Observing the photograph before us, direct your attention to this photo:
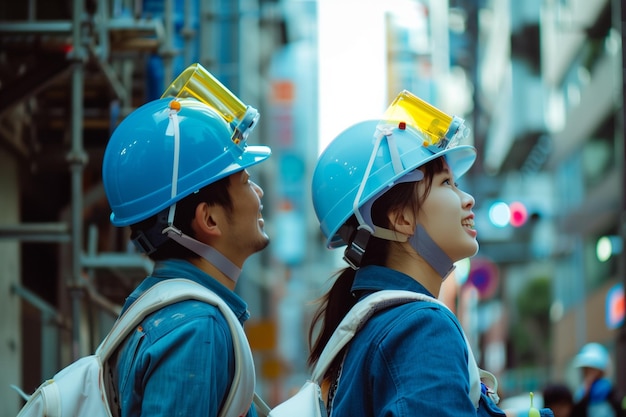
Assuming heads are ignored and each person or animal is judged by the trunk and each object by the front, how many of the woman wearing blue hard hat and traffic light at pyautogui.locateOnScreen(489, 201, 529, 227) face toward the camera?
1

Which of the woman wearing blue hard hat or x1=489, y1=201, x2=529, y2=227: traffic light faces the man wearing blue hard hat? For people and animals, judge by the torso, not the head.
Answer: the traffic light

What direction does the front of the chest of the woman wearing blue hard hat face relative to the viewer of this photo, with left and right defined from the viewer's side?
facing to the right of the viewer

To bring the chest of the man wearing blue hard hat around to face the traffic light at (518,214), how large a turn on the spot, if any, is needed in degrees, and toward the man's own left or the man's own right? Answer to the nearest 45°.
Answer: approximately 90° to the man's own left

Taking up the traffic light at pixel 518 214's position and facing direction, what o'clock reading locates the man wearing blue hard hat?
The man wearing blue hard hat is roughly at 12 o'clock from the traffic light.

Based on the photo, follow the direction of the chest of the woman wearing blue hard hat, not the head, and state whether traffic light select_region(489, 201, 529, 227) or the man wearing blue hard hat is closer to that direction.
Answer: the traffic light

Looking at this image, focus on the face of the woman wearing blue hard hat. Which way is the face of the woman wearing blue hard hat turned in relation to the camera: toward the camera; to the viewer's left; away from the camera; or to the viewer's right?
to the viewer's right

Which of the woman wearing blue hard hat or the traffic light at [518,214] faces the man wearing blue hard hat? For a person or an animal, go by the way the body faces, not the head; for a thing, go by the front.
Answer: the traffic light

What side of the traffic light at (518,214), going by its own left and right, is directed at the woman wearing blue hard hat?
front

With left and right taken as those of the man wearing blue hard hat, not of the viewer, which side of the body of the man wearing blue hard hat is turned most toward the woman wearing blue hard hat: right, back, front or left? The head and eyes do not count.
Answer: front

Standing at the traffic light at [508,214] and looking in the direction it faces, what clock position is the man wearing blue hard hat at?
The man wearing blue hard hat is roughly at 12 o'clock from the traffic light.

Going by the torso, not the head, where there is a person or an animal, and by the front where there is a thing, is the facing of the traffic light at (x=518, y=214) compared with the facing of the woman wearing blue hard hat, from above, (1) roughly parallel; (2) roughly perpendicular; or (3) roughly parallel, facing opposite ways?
roughly perpendicular

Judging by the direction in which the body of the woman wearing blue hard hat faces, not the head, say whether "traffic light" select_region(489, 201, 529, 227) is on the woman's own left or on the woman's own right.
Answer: on the woman's own left

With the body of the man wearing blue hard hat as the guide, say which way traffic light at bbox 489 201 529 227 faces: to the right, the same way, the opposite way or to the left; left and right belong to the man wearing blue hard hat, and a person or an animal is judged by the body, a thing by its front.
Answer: to the right

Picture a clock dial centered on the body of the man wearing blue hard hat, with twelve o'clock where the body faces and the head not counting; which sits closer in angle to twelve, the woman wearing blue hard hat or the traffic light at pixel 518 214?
the woman wearing blue hard hat

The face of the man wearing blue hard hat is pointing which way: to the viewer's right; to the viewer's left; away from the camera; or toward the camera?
to the viewer's right
